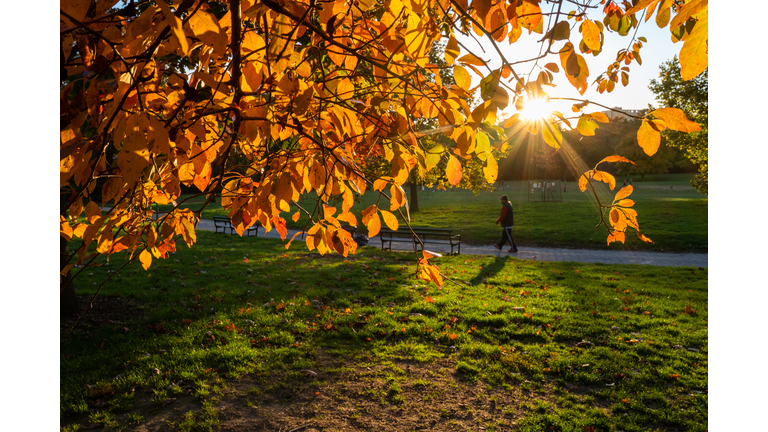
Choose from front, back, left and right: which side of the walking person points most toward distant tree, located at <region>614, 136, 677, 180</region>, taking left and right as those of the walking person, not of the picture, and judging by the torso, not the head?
right

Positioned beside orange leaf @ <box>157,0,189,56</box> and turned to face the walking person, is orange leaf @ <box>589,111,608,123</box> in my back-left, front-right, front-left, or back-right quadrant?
front-right

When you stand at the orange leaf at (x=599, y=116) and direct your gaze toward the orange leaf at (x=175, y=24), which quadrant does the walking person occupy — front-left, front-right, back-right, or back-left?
back-right

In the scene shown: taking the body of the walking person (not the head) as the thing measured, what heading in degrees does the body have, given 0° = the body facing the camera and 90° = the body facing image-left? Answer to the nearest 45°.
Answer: approximately 90°

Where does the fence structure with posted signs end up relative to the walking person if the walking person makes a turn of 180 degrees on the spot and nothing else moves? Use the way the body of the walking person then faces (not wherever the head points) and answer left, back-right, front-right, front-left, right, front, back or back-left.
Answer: left

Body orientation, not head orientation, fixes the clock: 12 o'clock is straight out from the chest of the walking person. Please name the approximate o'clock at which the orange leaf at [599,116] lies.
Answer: The orange leaf is roughly at 9 o'clock from the walking person.

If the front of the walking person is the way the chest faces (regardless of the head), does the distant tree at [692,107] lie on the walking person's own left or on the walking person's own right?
on the walking person's own right

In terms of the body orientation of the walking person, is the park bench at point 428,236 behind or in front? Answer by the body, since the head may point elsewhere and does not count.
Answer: in front

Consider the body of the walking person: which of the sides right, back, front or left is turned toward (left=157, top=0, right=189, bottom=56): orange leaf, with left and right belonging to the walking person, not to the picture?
left
